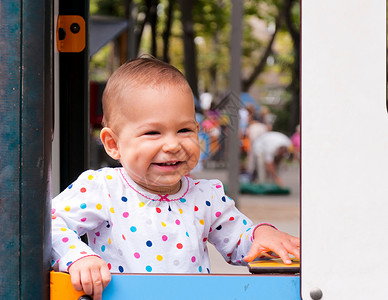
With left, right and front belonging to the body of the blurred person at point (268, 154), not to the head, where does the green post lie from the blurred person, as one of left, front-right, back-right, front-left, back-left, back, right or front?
right

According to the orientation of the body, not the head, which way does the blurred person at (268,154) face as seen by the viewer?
to the viewer's right

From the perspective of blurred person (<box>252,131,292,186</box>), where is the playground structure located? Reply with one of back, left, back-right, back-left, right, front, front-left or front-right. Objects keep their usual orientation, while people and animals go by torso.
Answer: right

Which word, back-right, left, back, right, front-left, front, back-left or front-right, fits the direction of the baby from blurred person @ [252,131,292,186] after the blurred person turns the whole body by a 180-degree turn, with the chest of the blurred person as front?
left
